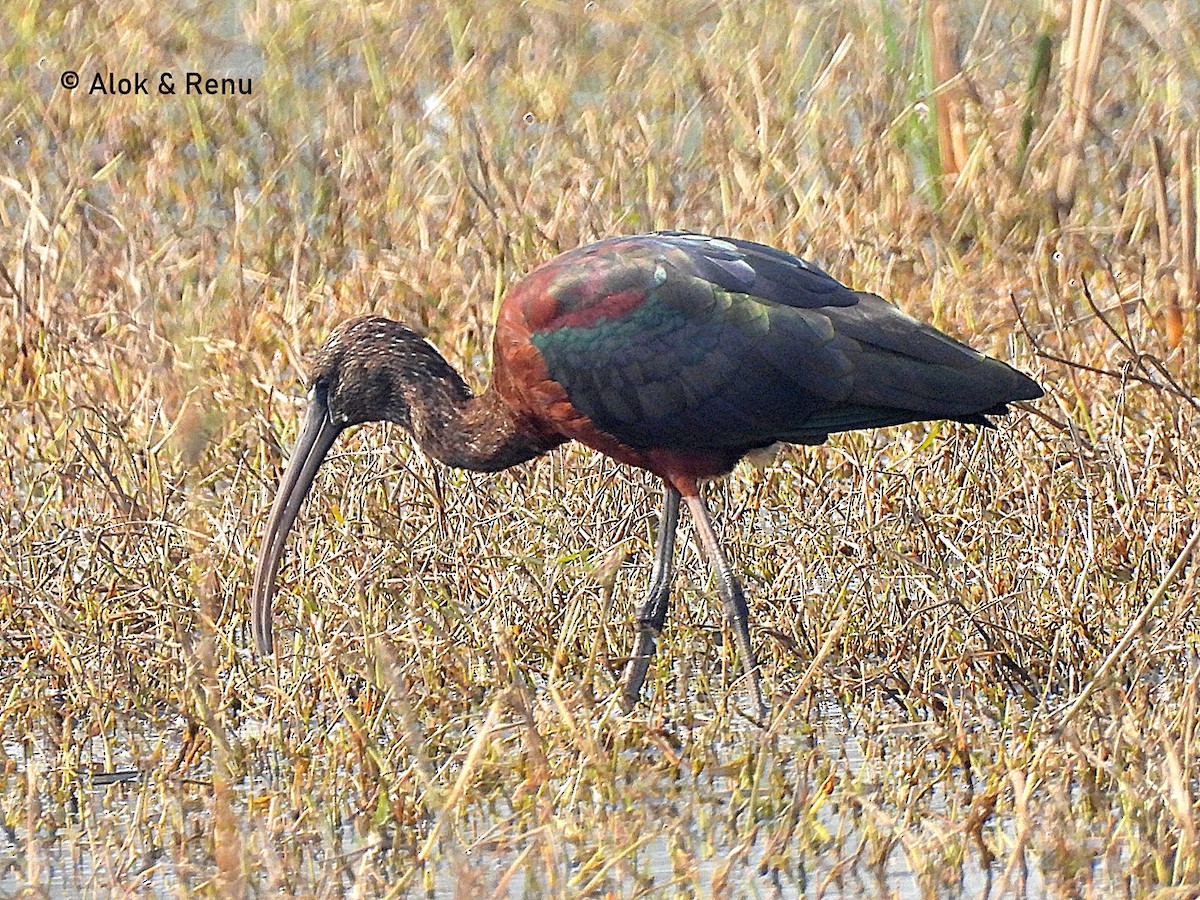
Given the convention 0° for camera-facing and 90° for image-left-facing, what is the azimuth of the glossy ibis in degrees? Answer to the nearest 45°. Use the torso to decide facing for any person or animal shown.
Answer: approximately 90°
